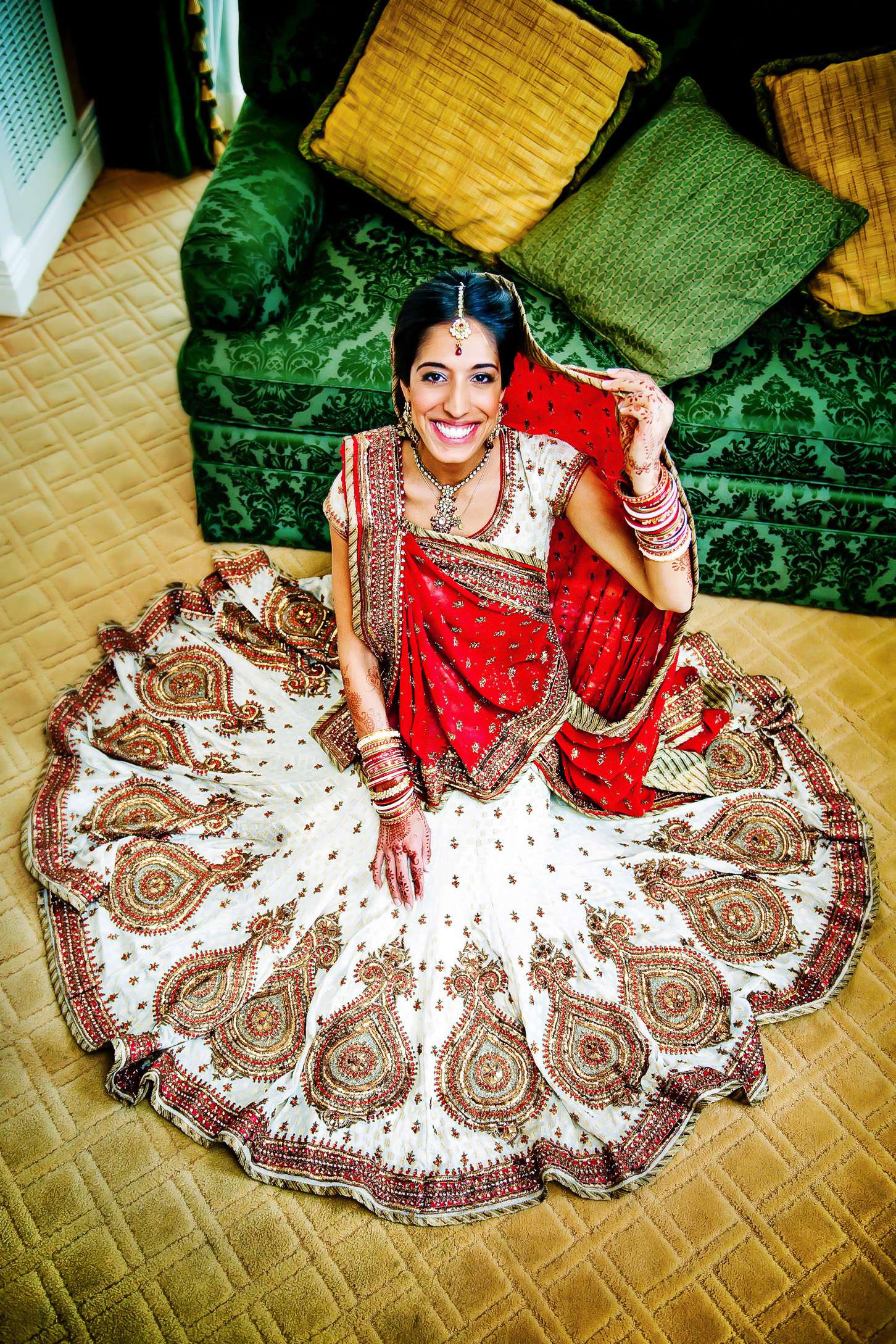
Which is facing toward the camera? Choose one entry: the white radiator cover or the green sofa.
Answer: the green sofa

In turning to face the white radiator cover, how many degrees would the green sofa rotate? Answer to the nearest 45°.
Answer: approximately 135° to its right

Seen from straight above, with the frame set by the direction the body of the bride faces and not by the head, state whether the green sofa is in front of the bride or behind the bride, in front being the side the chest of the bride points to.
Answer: behind

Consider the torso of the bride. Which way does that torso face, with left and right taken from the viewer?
facing the viewer

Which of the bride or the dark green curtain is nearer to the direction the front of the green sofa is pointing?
the bride

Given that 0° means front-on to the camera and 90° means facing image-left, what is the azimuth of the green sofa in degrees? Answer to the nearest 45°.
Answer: approximately 0°

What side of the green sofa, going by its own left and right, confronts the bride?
front

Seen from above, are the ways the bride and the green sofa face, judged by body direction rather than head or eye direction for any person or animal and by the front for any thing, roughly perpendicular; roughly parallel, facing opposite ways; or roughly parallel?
roughly parallel
